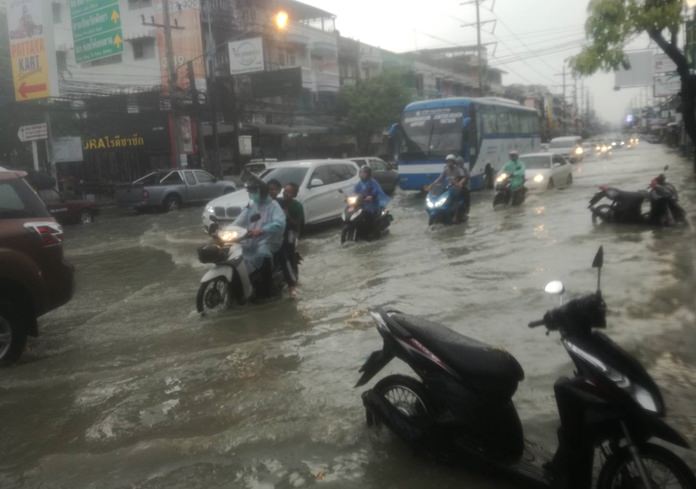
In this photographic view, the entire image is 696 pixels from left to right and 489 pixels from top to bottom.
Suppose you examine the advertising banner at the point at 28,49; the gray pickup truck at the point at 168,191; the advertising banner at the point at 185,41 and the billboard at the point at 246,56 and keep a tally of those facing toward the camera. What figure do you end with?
3

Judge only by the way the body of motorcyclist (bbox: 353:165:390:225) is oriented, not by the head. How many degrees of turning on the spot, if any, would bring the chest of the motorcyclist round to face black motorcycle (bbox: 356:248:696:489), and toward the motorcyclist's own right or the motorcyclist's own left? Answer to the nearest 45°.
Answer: approximately 45° to the motorcyclist's own left

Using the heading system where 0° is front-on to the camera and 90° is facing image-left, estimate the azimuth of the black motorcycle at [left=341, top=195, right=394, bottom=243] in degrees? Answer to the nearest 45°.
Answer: approximately 45°

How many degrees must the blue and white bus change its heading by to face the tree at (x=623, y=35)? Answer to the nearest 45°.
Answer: approximately 90° to its left

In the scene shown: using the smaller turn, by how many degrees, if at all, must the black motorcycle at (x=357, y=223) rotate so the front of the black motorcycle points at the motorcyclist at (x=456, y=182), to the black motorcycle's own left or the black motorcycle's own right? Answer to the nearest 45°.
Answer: approximately 180°

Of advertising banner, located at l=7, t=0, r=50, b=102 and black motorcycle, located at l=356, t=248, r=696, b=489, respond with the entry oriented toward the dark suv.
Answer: the advertising banner

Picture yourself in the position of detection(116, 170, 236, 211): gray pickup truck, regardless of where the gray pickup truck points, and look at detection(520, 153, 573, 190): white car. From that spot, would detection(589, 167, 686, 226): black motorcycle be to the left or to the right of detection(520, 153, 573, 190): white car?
right

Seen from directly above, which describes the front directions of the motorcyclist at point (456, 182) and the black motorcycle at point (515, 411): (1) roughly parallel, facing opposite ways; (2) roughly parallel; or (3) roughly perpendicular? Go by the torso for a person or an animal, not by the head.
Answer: roughly perpendicular

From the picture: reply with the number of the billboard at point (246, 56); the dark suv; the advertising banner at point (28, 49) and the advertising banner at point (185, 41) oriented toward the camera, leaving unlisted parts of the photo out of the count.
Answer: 3

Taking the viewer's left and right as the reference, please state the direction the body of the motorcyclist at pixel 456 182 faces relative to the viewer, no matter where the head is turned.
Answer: facing the viewer and to the left of the viewer

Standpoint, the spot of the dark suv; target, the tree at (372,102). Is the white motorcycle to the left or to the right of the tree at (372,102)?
right

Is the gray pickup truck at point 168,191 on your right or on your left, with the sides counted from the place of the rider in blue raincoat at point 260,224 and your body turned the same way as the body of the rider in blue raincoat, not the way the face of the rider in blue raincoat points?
on your right

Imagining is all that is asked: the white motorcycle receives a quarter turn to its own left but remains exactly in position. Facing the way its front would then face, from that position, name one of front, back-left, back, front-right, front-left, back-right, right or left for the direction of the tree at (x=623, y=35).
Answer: left

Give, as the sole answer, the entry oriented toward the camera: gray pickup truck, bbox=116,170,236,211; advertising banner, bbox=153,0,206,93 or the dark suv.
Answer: the advertising banner
